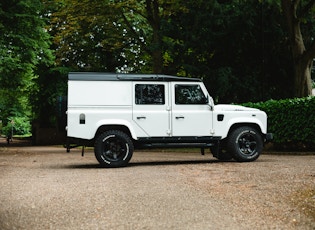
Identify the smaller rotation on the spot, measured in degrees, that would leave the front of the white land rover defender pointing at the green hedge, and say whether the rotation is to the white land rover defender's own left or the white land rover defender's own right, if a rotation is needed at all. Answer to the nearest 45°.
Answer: approximately 45° to the white land rover defender's own left

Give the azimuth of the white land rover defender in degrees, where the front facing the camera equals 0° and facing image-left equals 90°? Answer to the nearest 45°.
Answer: approximately 270°
